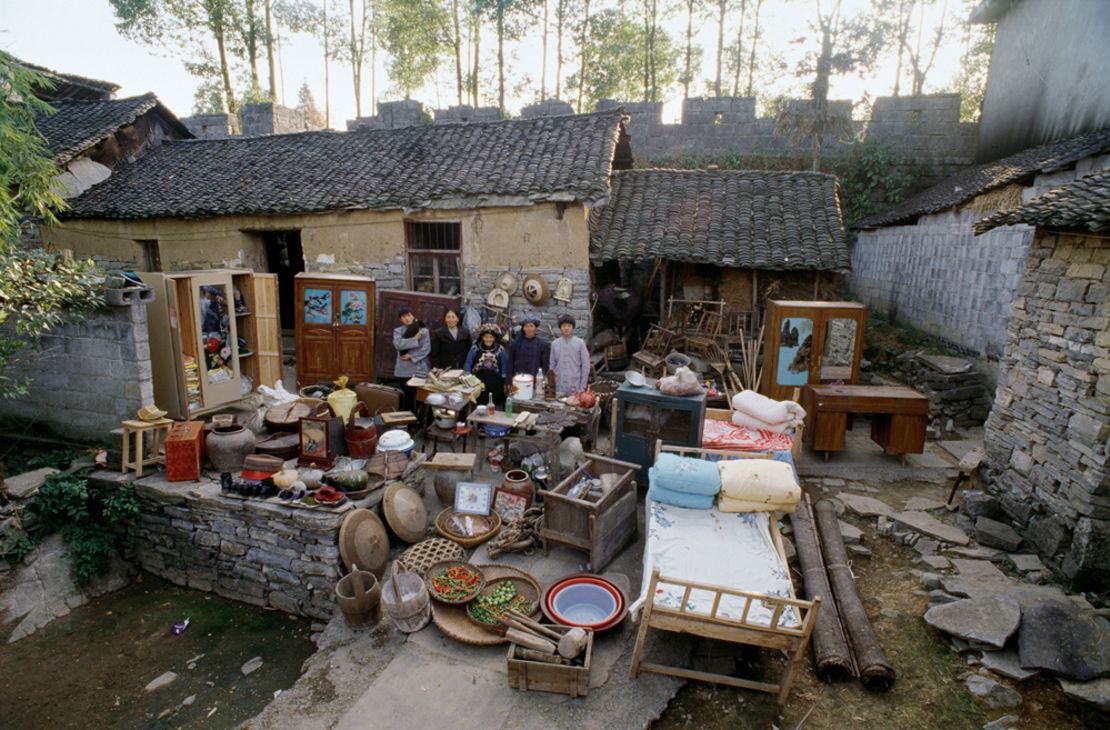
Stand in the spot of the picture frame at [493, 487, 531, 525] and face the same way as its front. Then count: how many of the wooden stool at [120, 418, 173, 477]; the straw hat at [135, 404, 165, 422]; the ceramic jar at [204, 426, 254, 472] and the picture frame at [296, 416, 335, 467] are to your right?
4

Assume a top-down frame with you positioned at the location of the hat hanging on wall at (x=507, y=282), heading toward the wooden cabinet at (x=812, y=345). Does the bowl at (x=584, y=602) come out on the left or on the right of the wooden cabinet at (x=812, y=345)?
right

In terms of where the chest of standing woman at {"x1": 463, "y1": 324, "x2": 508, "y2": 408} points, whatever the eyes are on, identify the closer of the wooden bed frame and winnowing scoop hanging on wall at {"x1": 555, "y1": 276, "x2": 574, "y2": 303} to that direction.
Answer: the wooden bed frame

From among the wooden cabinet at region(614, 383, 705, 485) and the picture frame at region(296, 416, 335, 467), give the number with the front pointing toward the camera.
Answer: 2

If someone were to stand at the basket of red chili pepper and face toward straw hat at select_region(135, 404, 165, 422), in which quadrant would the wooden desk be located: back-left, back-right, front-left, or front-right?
back-right

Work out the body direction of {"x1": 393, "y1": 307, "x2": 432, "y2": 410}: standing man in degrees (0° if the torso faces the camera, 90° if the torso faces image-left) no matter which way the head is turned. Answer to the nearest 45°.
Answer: approximately 0°

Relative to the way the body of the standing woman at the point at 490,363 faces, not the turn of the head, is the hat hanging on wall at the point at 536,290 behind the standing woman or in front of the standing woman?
behind
